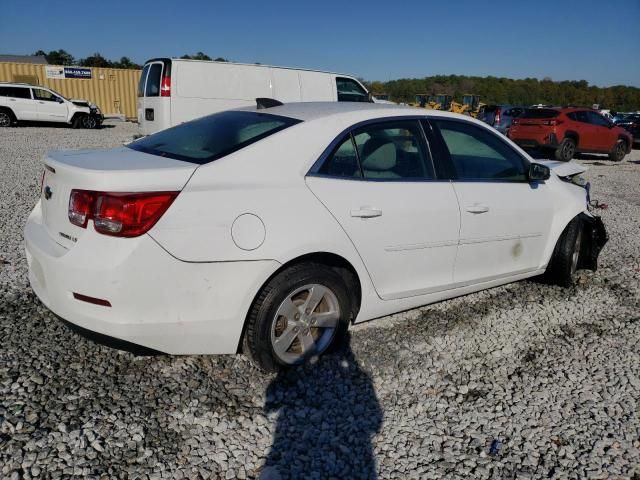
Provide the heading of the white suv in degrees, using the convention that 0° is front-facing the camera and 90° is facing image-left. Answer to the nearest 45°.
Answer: approximately 270°

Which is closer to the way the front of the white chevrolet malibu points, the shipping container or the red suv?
the red suv

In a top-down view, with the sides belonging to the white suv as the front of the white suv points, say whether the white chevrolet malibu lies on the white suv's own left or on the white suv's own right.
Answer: on the white suv's own right

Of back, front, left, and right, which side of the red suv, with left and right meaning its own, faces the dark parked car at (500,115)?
left

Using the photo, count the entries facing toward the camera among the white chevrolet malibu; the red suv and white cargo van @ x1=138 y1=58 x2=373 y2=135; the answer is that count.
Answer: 0

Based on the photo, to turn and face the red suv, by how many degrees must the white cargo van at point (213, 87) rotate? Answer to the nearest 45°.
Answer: approximately 45° to its right

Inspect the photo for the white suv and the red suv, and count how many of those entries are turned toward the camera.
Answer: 0

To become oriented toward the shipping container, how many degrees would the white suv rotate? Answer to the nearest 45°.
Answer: approximately 90° to its left

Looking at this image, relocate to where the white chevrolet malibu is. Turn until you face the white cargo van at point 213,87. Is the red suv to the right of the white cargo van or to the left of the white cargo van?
right

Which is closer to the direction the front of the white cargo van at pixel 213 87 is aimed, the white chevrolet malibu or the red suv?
the red suv

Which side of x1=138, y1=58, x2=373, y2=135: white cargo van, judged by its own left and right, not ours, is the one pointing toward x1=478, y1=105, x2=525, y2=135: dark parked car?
front

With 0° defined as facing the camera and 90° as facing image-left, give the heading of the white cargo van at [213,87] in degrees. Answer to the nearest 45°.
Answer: approximately 225°

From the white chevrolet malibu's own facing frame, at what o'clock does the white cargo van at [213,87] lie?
The white cargo van is roughly at 10 o'clock from the white chevrolet malibu.

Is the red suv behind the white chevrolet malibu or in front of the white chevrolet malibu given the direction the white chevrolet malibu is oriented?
in front
